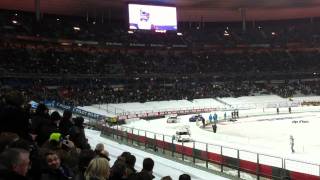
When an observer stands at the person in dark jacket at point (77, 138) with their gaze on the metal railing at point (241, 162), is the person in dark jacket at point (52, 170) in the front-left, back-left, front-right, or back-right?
back-right

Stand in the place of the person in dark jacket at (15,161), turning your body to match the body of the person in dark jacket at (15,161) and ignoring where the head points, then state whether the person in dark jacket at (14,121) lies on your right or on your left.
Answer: on your left

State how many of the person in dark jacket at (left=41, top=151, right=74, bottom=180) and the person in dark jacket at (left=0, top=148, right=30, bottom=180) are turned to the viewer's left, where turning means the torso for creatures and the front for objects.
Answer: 0
